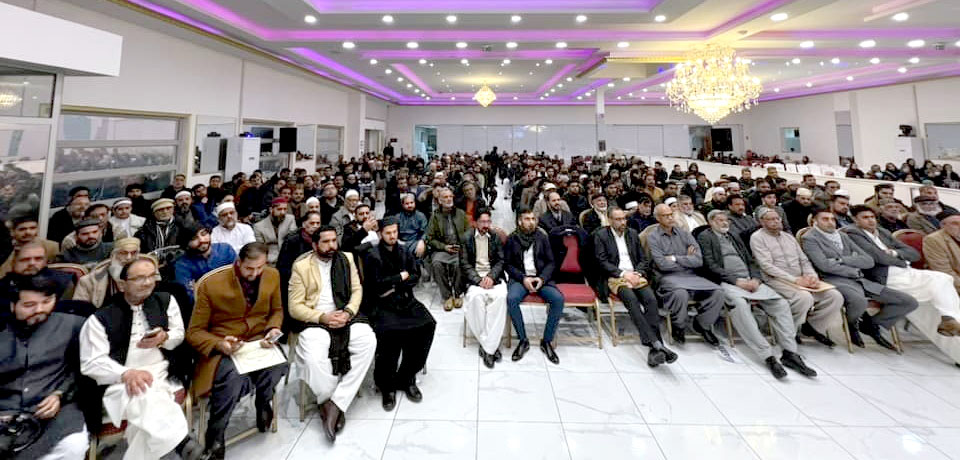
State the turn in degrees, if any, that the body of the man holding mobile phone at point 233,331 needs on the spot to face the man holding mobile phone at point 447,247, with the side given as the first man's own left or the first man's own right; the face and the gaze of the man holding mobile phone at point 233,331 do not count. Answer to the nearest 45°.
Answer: approximately 90° to the first man's own left

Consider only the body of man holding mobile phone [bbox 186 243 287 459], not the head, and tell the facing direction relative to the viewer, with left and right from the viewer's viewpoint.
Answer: facing the viewer and to the right of the viewer

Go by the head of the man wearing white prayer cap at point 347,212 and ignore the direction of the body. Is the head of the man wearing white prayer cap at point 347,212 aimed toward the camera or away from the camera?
toward the camera

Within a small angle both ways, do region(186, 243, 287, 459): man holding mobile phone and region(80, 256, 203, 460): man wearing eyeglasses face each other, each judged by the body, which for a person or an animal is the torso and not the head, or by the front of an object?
no

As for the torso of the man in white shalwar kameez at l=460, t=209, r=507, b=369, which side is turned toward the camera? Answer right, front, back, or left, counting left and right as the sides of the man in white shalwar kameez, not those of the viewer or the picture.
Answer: front

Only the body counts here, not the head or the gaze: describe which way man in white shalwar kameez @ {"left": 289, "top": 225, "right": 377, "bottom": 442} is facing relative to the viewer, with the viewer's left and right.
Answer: facing the viewer

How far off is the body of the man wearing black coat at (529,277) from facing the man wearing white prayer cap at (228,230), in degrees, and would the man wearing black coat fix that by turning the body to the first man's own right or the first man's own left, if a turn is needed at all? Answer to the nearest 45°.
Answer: approximately 90° to the first man's own right

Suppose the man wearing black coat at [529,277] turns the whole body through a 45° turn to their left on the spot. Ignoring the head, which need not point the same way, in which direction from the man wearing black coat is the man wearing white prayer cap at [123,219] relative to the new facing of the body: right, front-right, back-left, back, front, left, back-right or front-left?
back-right

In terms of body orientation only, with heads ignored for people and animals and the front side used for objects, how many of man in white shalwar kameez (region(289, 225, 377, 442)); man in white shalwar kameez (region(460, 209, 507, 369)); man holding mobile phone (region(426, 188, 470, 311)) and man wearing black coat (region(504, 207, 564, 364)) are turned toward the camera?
4

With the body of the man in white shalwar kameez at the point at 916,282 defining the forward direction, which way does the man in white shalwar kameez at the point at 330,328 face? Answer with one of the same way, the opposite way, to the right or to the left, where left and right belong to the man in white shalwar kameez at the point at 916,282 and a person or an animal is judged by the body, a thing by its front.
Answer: the same way

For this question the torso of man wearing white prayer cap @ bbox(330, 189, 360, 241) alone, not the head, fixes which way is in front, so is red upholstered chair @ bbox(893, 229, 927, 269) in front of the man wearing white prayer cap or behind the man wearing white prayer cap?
in front

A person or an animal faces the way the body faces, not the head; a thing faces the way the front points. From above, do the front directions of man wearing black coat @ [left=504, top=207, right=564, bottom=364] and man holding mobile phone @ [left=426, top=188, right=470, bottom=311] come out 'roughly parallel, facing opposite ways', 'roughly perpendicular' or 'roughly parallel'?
roughly parallel

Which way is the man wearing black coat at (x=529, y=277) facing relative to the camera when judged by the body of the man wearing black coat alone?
toward the camera
